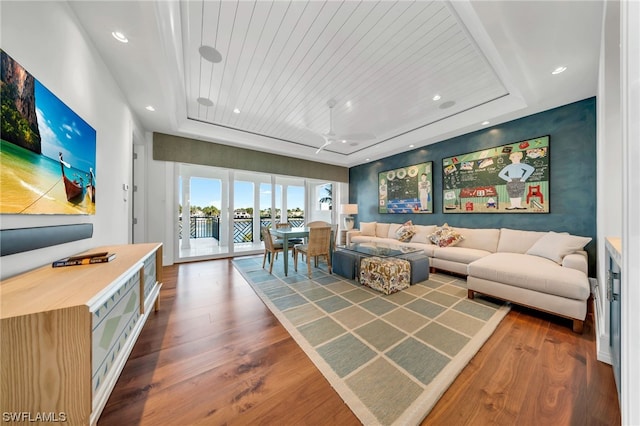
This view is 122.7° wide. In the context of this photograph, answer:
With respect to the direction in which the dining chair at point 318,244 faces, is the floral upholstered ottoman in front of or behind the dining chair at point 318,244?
behind

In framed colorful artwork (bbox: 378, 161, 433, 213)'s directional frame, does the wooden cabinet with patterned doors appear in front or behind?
in front

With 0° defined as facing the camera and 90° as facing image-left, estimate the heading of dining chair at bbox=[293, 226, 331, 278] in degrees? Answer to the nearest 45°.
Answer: approximately 135°

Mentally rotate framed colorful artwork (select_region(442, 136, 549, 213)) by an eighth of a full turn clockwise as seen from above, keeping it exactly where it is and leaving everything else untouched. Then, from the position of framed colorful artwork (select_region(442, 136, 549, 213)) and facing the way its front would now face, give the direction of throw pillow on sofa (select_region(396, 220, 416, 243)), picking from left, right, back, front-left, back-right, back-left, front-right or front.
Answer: front

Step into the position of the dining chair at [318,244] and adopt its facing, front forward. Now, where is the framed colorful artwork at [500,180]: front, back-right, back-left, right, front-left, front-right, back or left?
back-right

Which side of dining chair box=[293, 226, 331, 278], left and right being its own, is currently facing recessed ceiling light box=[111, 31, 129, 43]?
left

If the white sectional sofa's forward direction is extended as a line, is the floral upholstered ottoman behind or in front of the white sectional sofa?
in front

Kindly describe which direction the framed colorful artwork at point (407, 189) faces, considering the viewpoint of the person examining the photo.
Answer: facing the viewer and to the left of the viewer

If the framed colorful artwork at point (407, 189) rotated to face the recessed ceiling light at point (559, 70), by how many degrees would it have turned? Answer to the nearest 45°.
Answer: approximately 90° to its left

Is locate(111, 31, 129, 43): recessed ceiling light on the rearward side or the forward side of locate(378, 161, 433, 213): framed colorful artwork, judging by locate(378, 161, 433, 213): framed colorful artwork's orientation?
on the forward side
